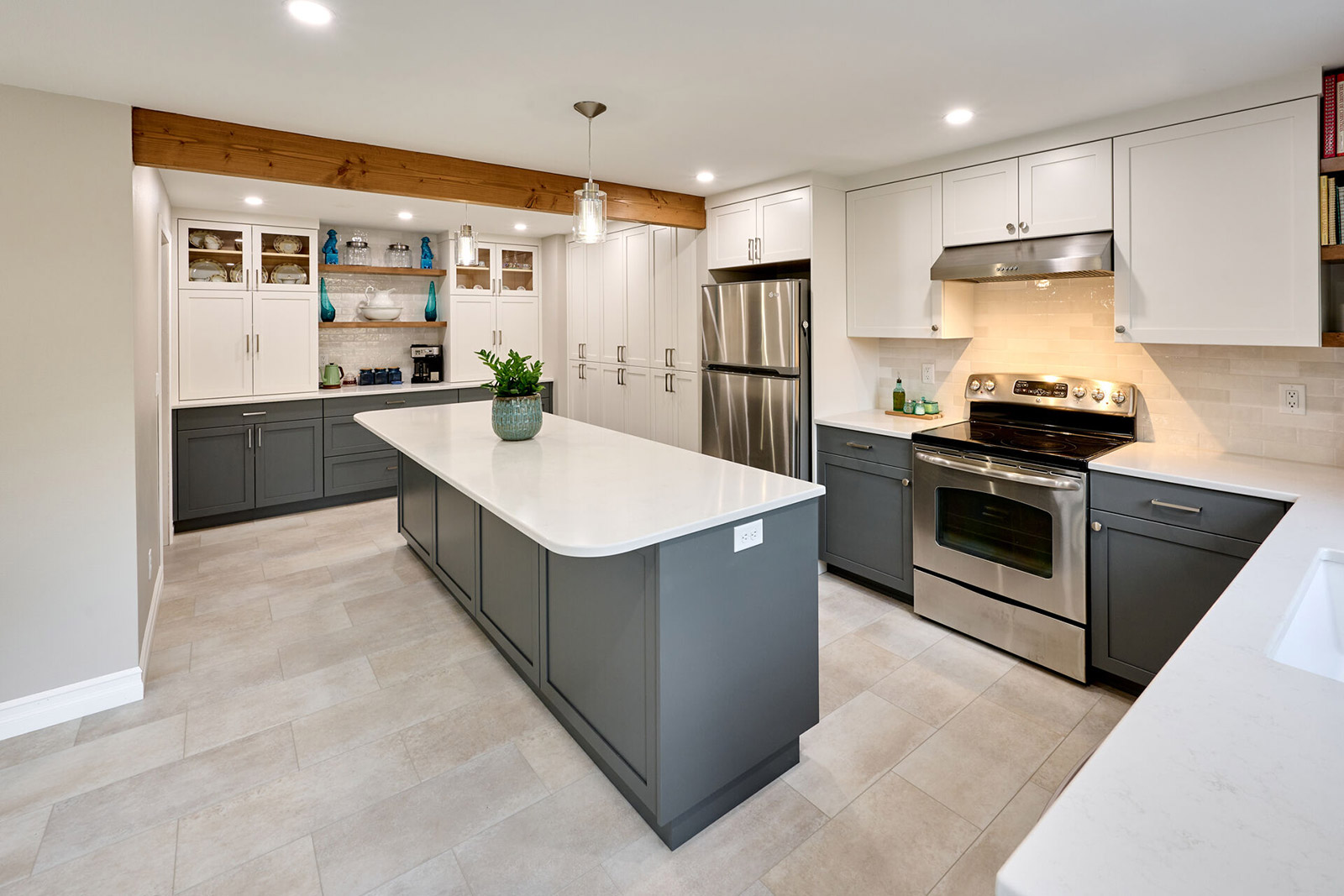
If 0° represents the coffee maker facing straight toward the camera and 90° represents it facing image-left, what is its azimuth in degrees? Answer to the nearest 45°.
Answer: approximately 0°

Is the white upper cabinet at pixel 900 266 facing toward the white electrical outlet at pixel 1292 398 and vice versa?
no

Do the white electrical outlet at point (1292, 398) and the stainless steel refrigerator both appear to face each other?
no

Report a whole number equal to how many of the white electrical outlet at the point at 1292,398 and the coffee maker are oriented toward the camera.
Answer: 2

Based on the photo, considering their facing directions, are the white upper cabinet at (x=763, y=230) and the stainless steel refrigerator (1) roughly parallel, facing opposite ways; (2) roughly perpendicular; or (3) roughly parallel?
roughly parallel

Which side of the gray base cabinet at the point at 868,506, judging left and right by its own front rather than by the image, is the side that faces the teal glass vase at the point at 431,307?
right

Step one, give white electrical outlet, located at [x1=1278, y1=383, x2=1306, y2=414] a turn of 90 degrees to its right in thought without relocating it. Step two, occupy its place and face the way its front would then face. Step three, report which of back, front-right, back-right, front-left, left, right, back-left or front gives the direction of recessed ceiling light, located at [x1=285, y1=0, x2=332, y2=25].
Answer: front-left

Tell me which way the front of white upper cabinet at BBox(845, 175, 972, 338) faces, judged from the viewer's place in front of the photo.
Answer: facing the viewer and to the left of the viewer

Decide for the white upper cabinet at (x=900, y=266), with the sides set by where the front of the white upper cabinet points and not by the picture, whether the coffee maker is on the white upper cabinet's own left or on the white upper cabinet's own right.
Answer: on the white upper cabinet's own right

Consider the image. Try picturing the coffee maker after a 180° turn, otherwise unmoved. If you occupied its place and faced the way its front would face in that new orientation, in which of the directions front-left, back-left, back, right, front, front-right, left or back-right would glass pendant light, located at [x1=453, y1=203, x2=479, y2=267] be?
back

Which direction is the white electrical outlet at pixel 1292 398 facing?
toward the camera

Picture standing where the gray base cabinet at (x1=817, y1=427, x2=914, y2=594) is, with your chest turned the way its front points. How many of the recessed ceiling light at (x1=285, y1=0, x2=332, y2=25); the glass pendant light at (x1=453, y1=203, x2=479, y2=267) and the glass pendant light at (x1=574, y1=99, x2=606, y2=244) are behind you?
0

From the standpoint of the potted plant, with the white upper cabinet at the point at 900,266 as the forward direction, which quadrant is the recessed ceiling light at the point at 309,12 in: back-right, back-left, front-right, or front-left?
back-right

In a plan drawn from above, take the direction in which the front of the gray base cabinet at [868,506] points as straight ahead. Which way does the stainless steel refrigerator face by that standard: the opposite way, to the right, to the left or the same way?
the same way
